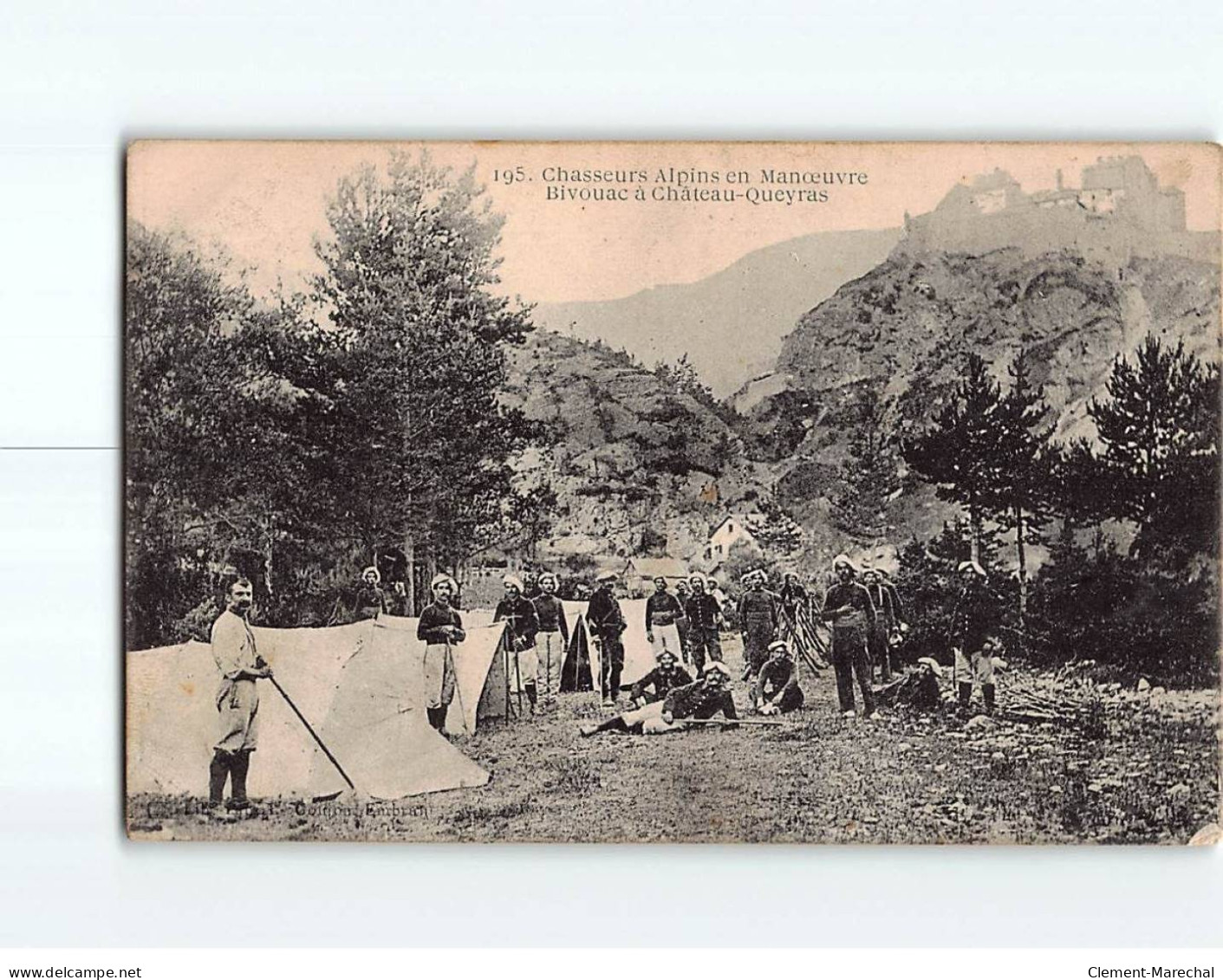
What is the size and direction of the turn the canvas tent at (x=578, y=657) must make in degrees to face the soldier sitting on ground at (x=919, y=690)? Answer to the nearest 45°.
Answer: approximately 90° to its left

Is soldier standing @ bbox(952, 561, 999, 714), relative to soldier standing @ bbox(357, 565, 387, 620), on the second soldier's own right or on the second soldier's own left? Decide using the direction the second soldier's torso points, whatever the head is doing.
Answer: on the second soldier's own left

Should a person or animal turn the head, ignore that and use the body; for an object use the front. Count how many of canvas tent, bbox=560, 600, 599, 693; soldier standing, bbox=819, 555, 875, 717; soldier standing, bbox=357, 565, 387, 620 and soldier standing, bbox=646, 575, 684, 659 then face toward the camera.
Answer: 4

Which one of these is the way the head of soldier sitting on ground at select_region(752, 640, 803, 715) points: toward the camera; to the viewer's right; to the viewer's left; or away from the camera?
toward the camera

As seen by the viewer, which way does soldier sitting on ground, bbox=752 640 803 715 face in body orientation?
toward the camera

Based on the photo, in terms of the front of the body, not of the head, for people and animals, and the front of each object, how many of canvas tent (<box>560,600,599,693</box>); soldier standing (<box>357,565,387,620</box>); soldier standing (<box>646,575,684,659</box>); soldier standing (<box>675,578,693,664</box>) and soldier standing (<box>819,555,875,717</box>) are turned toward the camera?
5

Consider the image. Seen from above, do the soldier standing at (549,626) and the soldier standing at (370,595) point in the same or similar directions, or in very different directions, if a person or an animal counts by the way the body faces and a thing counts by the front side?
same or similar directions

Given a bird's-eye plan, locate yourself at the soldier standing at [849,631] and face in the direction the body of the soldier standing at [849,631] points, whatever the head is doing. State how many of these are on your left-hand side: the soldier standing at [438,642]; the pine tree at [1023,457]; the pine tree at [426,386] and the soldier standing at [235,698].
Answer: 1

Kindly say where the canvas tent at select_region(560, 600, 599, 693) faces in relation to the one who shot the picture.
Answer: facing the viewer

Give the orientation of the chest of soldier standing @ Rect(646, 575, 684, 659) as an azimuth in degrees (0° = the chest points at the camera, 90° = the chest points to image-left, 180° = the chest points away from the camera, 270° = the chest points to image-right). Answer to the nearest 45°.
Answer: approximately 0°

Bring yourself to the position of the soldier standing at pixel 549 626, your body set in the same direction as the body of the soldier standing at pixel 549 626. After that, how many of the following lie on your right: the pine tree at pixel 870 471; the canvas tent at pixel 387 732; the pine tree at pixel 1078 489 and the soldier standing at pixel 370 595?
2
